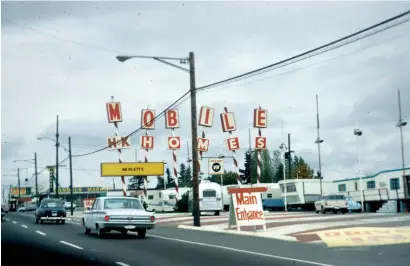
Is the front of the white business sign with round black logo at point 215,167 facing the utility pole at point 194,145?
yes

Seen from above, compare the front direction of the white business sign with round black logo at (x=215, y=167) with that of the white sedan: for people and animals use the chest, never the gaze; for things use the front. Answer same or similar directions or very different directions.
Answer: very different directions

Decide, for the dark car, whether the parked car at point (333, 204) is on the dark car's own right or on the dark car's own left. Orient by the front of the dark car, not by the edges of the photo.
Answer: on the dark car's own right

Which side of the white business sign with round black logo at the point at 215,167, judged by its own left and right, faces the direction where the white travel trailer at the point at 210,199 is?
front

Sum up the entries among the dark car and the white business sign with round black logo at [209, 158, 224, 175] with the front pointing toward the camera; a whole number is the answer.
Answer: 1

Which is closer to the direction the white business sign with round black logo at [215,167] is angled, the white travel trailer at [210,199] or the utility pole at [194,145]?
the utility pole

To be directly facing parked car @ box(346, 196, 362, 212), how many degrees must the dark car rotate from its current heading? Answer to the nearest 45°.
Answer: approximately 90° to its right

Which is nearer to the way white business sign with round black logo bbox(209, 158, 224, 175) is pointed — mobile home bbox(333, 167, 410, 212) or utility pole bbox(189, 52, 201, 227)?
the utility pole

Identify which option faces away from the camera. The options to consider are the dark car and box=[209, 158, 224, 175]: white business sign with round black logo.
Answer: the dark car

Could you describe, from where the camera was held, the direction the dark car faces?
facing away from the viewer

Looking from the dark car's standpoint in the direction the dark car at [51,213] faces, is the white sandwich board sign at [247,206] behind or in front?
behind
